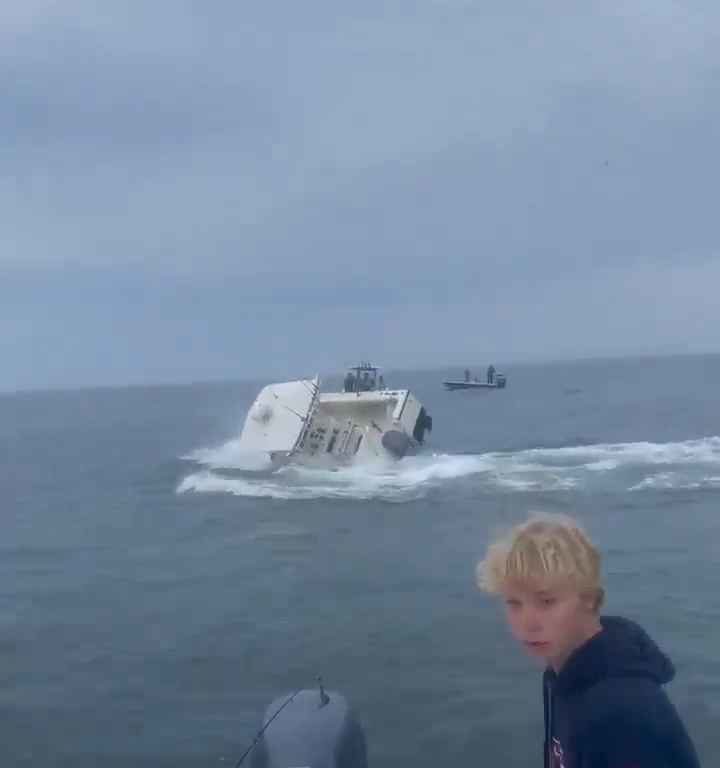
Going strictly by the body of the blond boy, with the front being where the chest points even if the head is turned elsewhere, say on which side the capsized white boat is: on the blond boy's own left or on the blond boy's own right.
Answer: on the blond boy's own right

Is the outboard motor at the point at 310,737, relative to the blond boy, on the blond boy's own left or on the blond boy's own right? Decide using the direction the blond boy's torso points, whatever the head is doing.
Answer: on the blond boy's own right

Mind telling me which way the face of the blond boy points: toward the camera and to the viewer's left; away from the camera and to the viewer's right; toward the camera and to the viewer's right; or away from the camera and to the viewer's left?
toward the camera and to the viewer's left

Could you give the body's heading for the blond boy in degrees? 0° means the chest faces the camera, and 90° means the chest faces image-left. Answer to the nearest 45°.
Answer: approximately 45°
